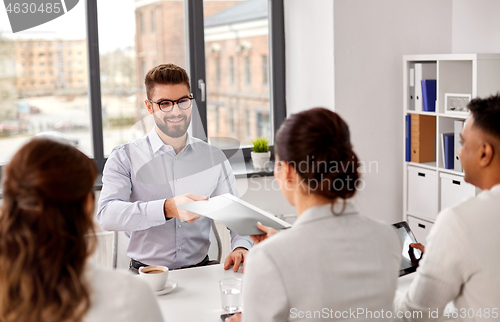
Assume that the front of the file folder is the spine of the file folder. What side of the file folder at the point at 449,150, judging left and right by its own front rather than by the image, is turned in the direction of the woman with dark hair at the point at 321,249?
front

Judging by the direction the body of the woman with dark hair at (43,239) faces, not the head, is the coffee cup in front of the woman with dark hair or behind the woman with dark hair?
in front

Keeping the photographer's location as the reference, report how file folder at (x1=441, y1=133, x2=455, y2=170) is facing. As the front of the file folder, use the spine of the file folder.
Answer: facing the viewer

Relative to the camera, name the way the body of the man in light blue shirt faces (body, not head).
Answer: toward the camera

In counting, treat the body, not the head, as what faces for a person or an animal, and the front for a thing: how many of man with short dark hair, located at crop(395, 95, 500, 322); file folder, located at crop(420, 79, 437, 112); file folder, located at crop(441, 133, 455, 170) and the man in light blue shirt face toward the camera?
3

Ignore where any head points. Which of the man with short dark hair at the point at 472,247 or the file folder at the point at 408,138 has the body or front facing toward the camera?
the file folder

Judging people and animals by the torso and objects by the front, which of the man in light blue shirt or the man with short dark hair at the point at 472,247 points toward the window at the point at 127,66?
the man with short dark hair

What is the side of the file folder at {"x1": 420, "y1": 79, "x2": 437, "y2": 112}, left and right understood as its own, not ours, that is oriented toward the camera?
front

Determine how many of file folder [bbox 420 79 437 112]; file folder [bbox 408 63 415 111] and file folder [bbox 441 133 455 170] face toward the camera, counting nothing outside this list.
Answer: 3

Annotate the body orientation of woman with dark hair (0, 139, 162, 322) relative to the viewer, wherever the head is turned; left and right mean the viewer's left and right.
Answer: facing away from the viewer and to the right of the viewer

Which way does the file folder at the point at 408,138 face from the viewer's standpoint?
toward the camera

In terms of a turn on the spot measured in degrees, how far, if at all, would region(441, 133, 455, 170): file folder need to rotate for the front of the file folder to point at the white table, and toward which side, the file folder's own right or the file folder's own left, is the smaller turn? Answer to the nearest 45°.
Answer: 0° — it already faces it

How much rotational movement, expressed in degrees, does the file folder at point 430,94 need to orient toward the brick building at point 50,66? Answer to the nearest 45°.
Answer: approximately 90° to its right

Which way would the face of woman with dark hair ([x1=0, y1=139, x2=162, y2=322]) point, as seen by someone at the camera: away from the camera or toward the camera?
away from the camera
